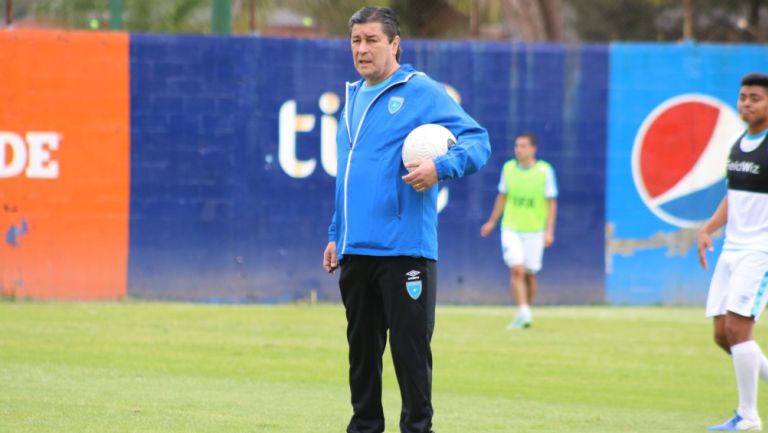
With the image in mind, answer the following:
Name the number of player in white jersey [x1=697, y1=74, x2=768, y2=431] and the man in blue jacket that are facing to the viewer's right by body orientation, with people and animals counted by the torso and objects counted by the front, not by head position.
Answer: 0

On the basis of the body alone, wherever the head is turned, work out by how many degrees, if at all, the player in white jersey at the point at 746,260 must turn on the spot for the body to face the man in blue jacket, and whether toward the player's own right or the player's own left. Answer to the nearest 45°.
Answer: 0° — they already face them

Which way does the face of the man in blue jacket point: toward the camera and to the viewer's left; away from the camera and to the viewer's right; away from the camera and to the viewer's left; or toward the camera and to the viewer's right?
toward the camera and to the viewer's left

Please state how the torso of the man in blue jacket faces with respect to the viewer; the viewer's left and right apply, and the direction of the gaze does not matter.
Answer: facing the viewer and to the left of the viewer
